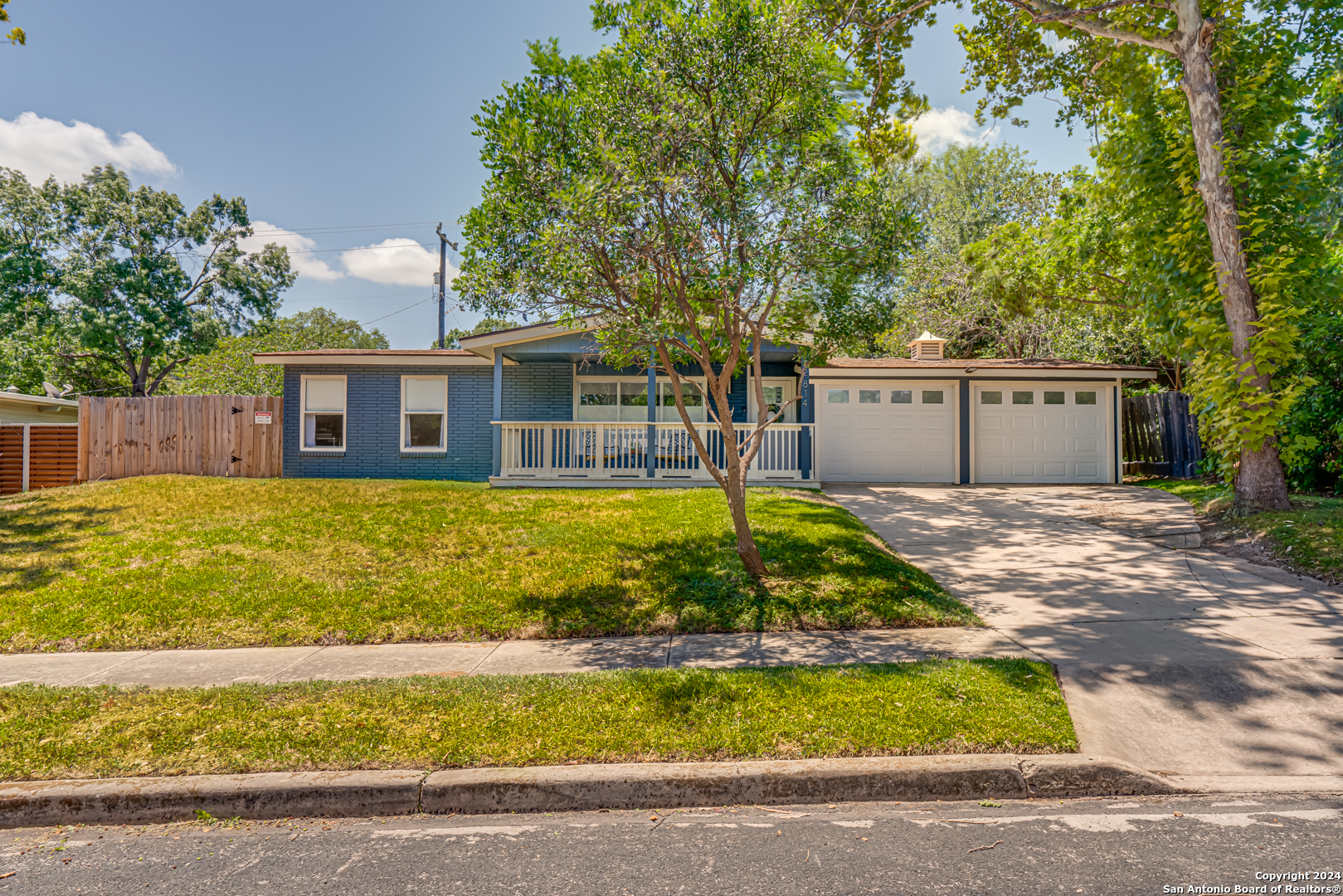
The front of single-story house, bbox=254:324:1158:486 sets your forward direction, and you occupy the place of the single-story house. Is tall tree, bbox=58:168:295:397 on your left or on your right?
on your right

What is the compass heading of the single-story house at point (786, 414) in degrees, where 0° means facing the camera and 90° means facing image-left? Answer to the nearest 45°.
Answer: approximately 0°

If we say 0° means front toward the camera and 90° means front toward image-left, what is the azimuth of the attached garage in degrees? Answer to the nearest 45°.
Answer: approximately 0°

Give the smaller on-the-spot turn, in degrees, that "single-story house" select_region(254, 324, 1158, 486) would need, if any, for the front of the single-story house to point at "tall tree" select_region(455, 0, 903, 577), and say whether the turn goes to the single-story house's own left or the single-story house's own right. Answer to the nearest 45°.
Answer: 0° — it already faces it

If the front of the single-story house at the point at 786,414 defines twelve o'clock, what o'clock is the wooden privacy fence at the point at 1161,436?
The wooden privacy fence is roughly at 9 o'clock from the single-story house.

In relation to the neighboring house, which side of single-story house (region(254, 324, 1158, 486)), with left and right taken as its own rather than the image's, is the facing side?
right

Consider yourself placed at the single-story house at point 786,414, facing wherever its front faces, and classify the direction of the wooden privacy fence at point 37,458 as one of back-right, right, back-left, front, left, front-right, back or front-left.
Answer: right

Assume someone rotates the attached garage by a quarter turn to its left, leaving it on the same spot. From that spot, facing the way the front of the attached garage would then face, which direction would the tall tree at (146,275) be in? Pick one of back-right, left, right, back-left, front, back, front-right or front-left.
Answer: back

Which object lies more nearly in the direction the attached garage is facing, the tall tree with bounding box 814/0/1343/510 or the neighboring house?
the tall tree

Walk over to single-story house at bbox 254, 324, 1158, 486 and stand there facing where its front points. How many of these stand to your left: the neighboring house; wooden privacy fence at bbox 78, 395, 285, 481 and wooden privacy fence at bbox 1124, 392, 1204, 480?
1

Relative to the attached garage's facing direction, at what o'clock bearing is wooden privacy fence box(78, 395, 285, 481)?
The wooden privacy fence is roughly at 2 o'clock from the attached garage.

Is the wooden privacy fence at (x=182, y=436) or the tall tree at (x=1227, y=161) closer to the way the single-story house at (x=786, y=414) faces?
the tall tree
